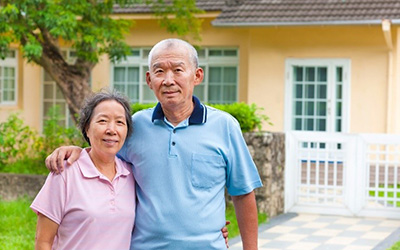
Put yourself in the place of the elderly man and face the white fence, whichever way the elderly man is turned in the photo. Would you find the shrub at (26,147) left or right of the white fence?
left

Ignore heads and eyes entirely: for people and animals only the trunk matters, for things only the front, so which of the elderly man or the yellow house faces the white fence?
the yellow house

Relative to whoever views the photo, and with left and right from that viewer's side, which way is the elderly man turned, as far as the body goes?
facing the viewer

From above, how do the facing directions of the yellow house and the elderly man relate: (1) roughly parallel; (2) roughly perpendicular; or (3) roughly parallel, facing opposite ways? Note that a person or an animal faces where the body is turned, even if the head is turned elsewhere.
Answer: roughly parallel

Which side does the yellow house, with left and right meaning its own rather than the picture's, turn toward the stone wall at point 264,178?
front

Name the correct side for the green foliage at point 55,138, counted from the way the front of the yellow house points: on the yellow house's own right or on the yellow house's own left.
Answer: on the yellow house's own right

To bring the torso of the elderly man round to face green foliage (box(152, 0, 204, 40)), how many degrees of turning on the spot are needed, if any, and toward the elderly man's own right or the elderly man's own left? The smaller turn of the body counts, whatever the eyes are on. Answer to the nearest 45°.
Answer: approximately 180°

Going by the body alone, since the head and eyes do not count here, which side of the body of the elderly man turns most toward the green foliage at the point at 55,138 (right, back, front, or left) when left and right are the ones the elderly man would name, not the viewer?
back

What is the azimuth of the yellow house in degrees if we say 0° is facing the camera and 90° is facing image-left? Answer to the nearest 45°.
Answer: approximately 0°

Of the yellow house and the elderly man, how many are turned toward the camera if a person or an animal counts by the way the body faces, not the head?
2

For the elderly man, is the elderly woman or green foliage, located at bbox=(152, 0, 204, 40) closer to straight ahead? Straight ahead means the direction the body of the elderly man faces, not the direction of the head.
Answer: the elderly woman
